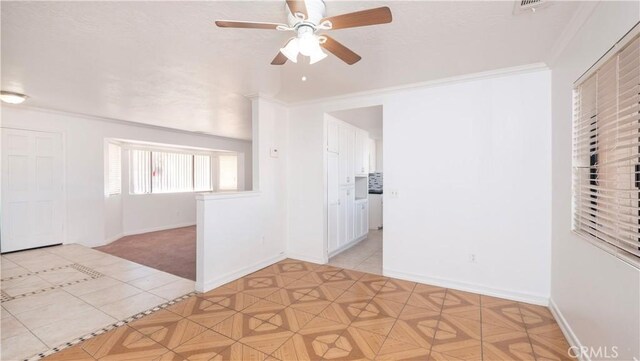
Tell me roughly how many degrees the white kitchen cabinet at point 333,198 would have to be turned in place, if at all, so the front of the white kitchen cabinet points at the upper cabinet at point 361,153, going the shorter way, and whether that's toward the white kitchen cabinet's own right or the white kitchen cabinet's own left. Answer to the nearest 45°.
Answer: approximately 90° to the white kitchen cabinet's own left

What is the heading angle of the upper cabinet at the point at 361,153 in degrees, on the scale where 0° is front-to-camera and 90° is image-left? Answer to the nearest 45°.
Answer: approximately 315°

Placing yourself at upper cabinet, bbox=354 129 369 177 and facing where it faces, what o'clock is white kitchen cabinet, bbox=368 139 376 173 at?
The white kitchen cabinet is roughly at 8 o'clock from the upper cabinet.

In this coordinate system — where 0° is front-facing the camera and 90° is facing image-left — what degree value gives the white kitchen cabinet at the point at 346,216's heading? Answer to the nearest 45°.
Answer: approximately 315°

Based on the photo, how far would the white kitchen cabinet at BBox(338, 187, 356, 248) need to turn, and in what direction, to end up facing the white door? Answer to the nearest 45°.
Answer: approximately 135° to its right

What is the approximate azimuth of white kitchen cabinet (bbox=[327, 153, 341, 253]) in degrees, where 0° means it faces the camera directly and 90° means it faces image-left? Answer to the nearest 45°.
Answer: approximately 315°

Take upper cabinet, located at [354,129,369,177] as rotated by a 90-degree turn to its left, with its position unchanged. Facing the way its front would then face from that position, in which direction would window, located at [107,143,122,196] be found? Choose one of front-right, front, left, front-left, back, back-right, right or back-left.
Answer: back-left

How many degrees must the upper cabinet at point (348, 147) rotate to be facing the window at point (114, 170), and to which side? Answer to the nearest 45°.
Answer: approximately 135° to its right

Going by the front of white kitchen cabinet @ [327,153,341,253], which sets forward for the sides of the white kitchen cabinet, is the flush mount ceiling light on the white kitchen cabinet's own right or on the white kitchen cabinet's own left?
on the white kitchen cabinet's own right
